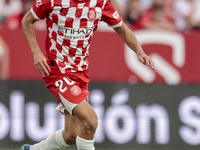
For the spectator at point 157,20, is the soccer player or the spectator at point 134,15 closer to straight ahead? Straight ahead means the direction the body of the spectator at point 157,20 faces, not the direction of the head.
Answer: the soccer player

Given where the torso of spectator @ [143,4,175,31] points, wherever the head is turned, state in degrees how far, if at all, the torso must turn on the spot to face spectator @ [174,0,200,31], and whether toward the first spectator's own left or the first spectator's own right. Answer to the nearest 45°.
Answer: approximately 135° to the first spectator's own left

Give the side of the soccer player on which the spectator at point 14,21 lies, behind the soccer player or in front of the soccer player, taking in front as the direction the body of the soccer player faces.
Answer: behind

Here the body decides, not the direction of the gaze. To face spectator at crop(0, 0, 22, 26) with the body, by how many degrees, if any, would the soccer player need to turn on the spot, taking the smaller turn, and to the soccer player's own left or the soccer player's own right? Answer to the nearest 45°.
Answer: approximately 135° to the soccer player's own left

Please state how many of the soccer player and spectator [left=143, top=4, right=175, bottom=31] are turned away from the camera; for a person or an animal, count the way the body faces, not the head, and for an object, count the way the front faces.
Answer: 0

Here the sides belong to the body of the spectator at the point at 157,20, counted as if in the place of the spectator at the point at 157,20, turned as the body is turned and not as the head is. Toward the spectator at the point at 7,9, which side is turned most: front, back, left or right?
right

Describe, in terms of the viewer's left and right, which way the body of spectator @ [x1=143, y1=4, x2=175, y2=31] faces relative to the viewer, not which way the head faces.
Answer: facing the viewer

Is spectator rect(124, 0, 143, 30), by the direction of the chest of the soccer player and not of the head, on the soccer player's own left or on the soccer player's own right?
on the soccer player's own left

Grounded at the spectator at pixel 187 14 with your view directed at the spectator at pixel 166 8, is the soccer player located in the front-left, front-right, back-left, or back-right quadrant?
front-left

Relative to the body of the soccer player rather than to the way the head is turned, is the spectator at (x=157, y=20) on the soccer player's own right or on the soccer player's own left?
on the soccer player's own left

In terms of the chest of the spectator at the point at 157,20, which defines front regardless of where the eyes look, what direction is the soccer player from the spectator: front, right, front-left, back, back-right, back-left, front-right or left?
front

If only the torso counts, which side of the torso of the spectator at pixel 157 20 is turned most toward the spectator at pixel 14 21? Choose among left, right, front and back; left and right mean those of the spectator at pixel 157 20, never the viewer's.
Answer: right
